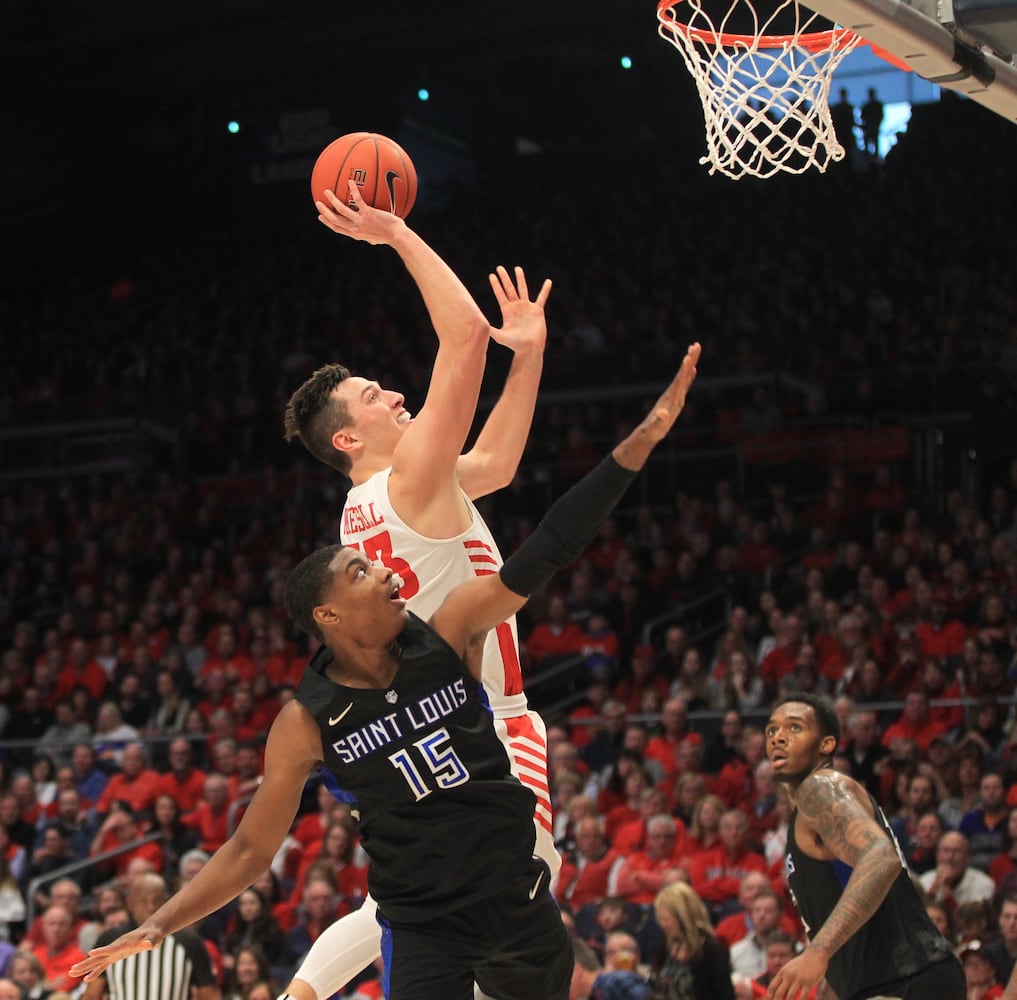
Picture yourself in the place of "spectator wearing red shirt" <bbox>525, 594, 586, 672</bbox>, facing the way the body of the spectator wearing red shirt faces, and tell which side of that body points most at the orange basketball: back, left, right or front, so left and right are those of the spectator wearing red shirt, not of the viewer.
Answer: front

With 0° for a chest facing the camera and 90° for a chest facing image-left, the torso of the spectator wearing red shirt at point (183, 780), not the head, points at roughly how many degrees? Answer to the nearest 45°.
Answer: approximately 0°

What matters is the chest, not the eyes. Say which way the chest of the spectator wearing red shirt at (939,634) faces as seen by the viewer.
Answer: toward the camera

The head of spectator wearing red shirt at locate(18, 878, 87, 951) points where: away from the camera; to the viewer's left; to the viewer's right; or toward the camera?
toward the camera

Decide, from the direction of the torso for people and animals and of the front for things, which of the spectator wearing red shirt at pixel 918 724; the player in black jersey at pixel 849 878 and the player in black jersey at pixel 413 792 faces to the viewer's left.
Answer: the player in black jersey at pixel 849 878

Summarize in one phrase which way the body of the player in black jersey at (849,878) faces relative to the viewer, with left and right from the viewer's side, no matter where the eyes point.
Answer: facing to the left of the viewer

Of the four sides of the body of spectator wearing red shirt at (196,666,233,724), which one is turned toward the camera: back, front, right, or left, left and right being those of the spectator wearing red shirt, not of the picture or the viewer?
front

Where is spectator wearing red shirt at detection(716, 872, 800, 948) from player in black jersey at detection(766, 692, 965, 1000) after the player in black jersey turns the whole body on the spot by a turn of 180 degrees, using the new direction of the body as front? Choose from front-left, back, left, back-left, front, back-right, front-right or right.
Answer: left
